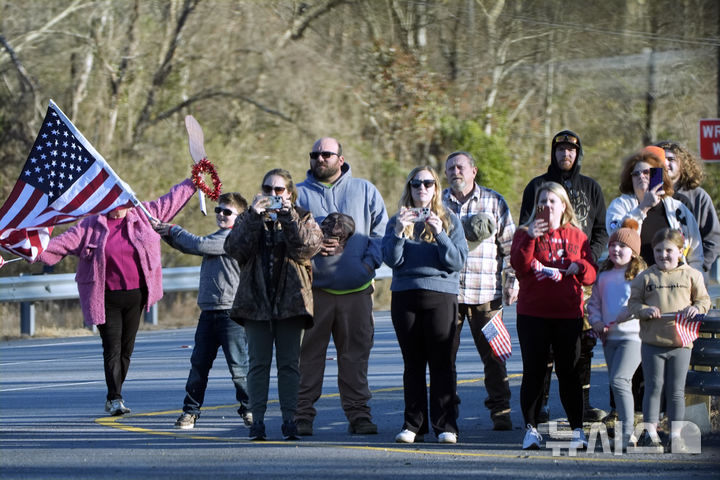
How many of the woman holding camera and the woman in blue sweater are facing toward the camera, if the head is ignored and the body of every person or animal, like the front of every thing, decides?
2

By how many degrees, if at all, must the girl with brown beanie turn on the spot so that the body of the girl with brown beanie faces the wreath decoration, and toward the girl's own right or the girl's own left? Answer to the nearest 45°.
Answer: approximately 45° to the girl's own right

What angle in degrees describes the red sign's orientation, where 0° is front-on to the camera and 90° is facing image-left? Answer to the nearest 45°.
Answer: approximately 0°

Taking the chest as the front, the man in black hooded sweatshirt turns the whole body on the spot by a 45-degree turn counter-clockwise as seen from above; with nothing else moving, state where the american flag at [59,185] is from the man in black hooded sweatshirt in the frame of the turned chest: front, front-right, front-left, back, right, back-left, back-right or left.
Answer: back-right

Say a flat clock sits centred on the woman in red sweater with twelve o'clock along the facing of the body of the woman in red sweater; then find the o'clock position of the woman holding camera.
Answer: The woman holding camera is roughly at 3 o'clock from the woman in red sweater.

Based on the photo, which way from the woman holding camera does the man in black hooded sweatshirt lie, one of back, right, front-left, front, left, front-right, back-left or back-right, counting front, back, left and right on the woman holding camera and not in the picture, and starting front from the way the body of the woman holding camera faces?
left
